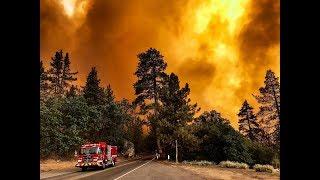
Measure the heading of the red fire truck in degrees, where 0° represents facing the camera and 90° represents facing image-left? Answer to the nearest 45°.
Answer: approximately 45°
